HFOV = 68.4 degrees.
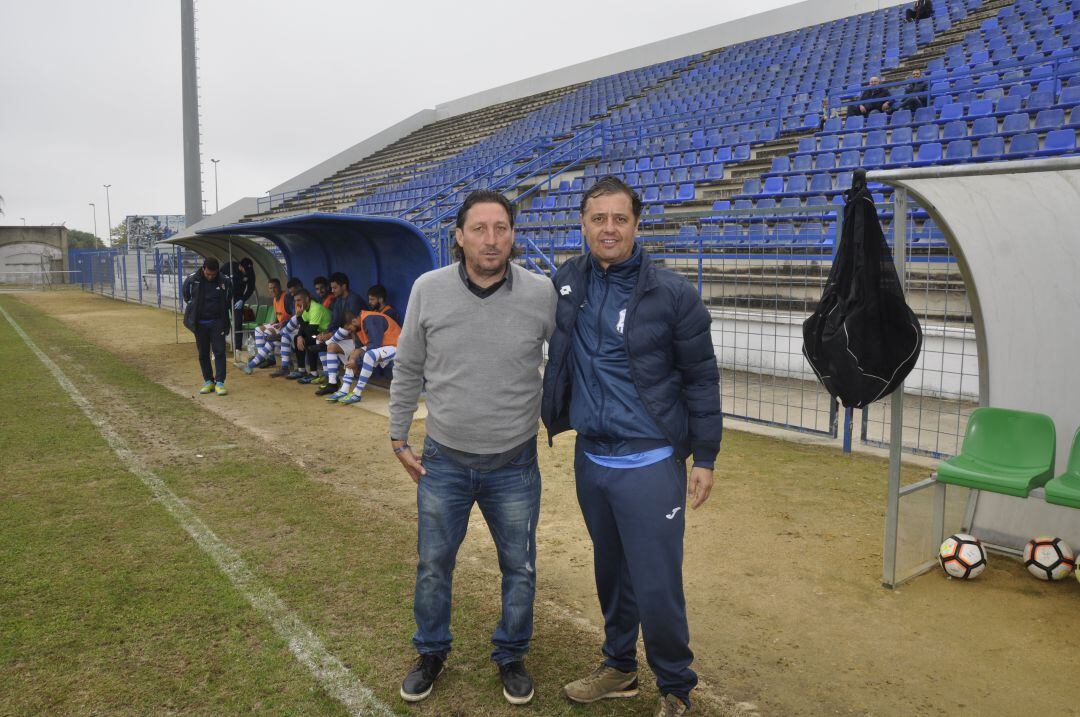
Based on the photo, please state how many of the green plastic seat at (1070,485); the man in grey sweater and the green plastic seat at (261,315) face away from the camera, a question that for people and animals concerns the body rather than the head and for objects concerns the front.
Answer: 0

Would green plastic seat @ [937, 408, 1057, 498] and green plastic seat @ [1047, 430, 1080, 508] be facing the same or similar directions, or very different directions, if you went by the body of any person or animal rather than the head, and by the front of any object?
same or similar directions

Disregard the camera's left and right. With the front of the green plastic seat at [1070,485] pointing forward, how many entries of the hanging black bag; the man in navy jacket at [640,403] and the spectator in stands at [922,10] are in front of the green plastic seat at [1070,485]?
2

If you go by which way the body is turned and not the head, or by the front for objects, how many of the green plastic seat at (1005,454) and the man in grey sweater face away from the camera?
0

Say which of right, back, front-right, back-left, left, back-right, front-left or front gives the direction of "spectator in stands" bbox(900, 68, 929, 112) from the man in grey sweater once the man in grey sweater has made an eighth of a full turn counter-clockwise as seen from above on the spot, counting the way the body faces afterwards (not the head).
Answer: left

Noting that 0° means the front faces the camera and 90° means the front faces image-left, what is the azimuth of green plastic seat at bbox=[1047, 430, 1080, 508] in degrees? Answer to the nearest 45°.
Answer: approximately 45°

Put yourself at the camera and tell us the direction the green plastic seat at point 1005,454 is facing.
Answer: facing the viewer and to the left of the viewer

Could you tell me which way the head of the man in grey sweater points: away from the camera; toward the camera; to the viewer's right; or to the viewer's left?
toward the camera

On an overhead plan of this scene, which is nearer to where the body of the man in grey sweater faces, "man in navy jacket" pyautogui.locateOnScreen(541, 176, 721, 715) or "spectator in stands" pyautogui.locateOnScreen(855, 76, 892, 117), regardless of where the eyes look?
the man in navy jacket

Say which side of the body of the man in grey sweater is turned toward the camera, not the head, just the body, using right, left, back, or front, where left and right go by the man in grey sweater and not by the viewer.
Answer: front

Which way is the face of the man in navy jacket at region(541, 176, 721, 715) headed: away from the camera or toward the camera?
toward the camera

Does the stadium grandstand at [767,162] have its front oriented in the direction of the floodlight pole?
no

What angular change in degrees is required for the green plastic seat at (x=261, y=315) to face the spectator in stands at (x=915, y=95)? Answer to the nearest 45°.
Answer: approximately 135° to its left

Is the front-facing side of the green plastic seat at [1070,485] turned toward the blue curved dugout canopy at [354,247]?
no

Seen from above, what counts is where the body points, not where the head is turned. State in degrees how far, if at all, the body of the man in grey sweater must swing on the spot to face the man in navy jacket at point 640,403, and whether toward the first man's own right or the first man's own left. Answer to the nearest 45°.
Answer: approximately 45° to the first man's own left
